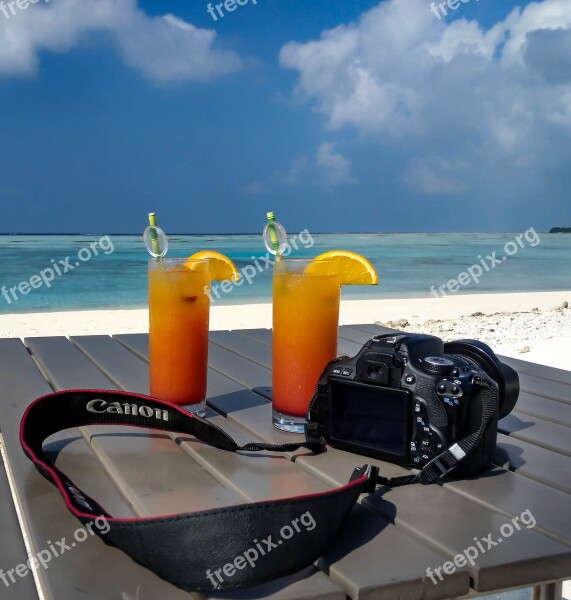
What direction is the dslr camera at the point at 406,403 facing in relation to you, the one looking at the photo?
facing away from the viewer and to the right of the viewer
